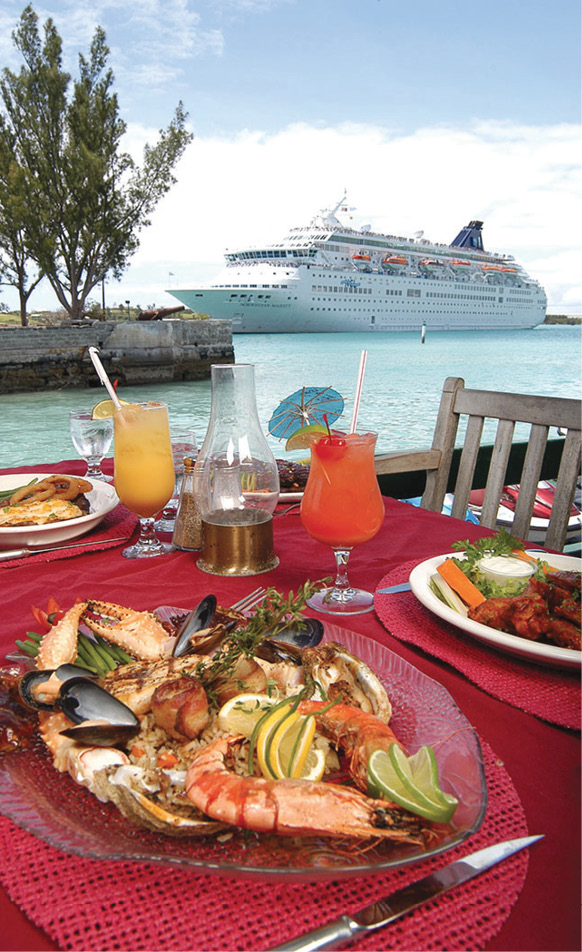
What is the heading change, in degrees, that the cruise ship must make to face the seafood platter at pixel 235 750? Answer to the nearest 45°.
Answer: approximately 45° to its left

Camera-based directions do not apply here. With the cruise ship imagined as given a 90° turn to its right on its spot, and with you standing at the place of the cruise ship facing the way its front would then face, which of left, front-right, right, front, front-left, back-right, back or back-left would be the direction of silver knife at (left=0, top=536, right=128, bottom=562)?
back-left

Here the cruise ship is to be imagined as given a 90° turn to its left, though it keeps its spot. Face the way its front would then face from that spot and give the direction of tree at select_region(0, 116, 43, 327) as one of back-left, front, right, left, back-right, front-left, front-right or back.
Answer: front-right

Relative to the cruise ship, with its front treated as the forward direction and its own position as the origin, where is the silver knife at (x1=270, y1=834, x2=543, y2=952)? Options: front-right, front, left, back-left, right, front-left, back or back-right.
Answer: front-left

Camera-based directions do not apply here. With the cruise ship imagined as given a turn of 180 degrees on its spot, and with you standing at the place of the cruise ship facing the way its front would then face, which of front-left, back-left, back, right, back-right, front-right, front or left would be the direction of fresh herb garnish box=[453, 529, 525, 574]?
back-right

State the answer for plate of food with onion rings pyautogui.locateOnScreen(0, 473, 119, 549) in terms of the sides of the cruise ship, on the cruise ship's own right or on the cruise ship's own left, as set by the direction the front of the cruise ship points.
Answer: on the cruise ship's own left

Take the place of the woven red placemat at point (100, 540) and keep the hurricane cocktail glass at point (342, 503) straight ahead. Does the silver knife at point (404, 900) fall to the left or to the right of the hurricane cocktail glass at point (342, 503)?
right

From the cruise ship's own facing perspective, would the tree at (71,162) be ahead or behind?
ahead

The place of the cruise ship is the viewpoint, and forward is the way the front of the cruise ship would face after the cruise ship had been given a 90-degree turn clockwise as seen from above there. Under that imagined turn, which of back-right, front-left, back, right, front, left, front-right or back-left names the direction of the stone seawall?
back-left

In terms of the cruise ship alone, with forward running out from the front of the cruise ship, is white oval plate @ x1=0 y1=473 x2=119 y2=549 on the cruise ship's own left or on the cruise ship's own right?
on the cruise ship's own left

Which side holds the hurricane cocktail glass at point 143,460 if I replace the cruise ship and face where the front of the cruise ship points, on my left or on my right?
on my left

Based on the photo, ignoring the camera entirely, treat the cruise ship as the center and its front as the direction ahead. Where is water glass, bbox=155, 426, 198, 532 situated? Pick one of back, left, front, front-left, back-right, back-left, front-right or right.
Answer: front-left

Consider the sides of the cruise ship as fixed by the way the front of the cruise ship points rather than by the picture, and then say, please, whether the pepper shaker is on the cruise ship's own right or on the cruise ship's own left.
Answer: on the cruise ship's own left

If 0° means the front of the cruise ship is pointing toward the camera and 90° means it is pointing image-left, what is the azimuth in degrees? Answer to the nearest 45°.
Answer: approximately 45°

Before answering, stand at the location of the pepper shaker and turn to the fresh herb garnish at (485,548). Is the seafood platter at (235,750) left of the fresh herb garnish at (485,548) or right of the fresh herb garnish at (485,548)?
right
